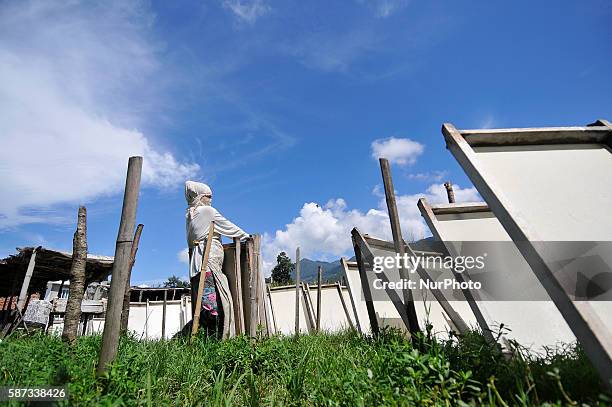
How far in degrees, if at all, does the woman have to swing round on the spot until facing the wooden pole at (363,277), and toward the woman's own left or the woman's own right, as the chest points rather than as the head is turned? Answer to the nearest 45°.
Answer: approximately 45° to the woman's own right

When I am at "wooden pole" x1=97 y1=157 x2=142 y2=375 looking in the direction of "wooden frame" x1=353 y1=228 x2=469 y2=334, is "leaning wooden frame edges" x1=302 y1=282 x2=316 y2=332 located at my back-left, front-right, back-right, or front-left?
front-left

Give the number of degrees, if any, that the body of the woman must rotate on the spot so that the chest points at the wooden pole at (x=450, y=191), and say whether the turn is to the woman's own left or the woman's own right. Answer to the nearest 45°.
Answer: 0° — they already face it

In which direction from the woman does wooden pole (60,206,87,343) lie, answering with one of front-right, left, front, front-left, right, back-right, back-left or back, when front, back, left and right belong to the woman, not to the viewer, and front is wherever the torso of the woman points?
back-right

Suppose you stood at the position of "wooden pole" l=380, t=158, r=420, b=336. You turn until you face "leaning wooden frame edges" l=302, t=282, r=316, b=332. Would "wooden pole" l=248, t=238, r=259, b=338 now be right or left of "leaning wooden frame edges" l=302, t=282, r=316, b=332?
left

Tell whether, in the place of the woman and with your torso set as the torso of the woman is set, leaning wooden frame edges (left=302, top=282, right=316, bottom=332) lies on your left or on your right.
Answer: on your left

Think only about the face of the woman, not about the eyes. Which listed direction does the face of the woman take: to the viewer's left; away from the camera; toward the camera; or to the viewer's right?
to the viewer's right

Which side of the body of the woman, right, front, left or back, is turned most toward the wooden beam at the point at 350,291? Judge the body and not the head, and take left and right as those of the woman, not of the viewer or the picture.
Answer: front

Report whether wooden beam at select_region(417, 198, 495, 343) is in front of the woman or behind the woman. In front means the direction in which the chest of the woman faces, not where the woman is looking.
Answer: in front

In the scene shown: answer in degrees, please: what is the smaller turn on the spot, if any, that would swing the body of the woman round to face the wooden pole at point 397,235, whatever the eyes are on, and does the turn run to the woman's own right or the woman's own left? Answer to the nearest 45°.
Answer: approximately 45° to the woman's own right

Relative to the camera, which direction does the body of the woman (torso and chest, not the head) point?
to the viewer's right

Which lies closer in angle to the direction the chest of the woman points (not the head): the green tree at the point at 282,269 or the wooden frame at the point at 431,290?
the wooden frame

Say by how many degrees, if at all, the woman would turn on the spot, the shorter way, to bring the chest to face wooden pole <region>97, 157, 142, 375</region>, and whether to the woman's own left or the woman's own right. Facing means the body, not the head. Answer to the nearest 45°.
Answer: approximately 90° to the woman's own right

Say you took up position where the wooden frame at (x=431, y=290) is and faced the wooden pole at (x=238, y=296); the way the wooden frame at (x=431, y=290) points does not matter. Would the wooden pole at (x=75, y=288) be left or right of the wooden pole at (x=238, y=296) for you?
left

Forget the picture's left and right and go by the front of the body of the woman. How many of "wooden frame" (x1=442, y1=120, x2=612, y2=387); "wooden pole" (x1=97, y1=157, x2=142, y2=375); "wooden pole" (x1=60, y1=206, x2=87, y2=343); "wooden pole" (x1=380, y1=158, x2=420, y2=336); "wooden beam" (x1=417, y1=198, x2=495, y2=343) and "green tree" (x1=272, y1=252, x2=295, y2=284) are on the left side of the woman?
1

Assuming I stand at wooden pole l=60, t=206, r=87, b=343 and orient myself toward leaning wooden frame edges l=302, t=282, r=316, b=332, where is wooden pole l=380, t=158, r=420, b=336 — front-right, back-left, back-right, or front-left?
front-right

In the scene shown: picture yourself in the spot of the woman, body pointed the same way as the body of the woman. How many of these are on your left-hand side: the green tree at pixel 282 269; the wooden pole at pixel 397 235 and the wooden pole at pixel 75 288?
1
